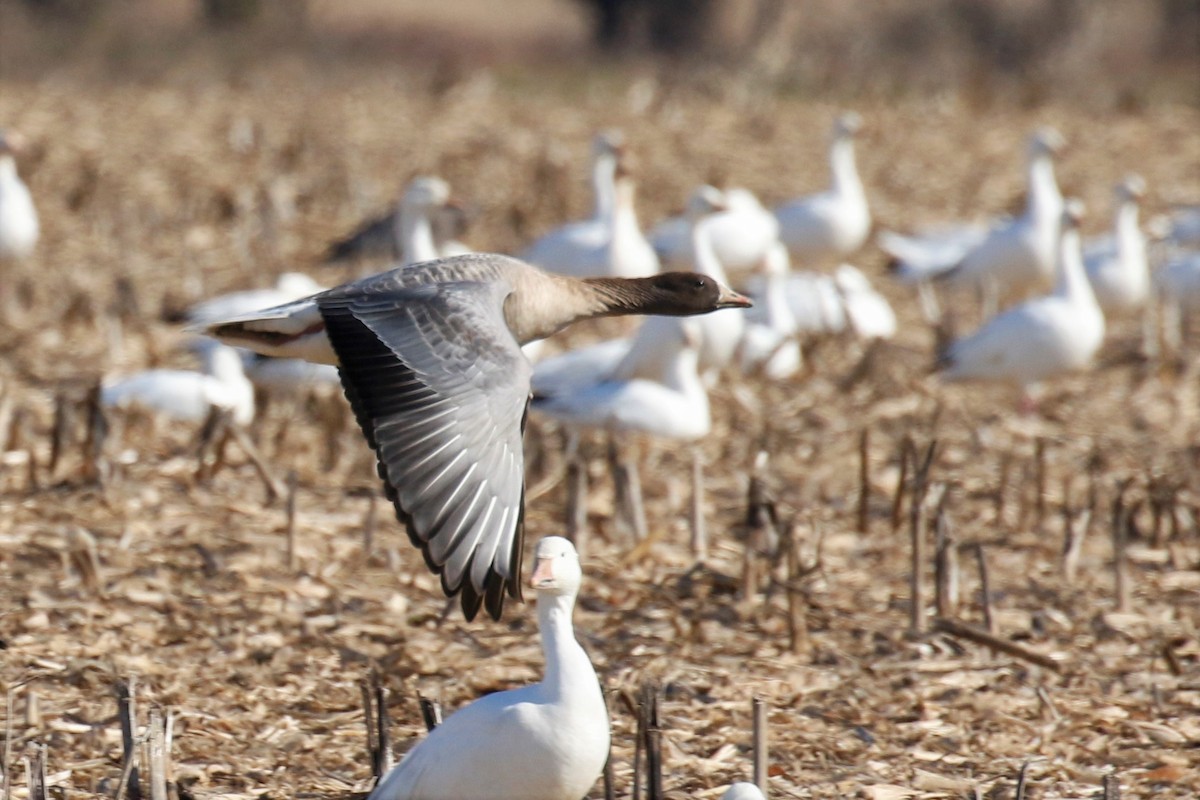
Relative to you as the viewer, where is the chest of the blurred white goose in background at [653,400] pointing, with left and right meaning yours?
facing to the right of the viewer

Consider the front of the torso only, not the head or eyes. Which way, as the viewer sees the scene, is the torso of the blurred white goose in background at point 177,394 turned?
to the viewer's right

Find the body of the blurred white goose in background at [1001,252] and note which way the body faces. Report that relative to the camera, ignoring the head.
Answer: to the viewer's right

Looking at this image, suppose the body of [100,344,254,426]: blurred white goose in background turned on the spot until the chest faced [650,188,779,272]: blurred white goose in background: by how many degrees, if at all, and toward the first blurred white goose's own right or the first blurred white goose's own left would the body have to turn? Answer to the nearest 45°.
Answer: approximately 45° to the first blurred white goose's own left

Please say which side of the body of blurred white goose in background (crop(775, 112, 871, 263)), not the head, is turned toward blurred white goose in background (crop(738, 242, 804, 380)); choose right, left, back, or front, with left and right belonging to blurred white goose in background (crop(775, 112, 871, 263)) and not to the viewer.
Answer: right

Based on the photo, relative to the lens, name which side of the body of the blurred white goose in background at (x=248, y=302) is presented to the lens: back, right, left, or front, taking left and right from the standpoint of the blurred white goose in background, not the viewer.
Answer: right

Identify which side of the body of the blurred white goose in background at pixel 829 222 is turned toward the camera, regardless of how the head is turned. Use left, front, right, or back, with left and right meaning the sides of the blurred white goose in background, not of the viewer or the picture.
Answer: right

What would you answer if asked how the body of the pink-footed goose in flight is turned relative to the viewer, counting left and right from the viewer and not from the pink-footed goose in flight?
facing to the right of the viewer
